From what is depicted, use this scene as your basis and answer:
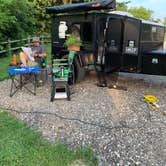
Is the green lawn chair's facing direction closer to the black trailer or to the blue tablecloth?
the blue tablecloth

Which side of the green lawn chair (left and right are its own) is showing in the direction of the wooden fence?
right

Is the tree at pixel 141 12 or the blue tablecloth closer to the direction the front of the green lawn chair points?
the blue tablecloth

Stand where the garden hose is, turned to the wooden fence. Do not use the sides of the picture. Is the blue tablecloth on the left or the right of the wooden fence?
left

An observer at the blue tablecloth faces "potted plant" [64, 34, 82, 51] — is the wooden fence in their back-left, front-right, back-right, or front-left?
front-left

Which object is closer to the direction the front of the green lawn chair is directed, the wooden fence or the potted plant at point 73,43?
the wooden fence

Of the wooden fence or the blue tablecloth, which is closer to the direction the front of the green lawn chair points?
the blue tablecloth
